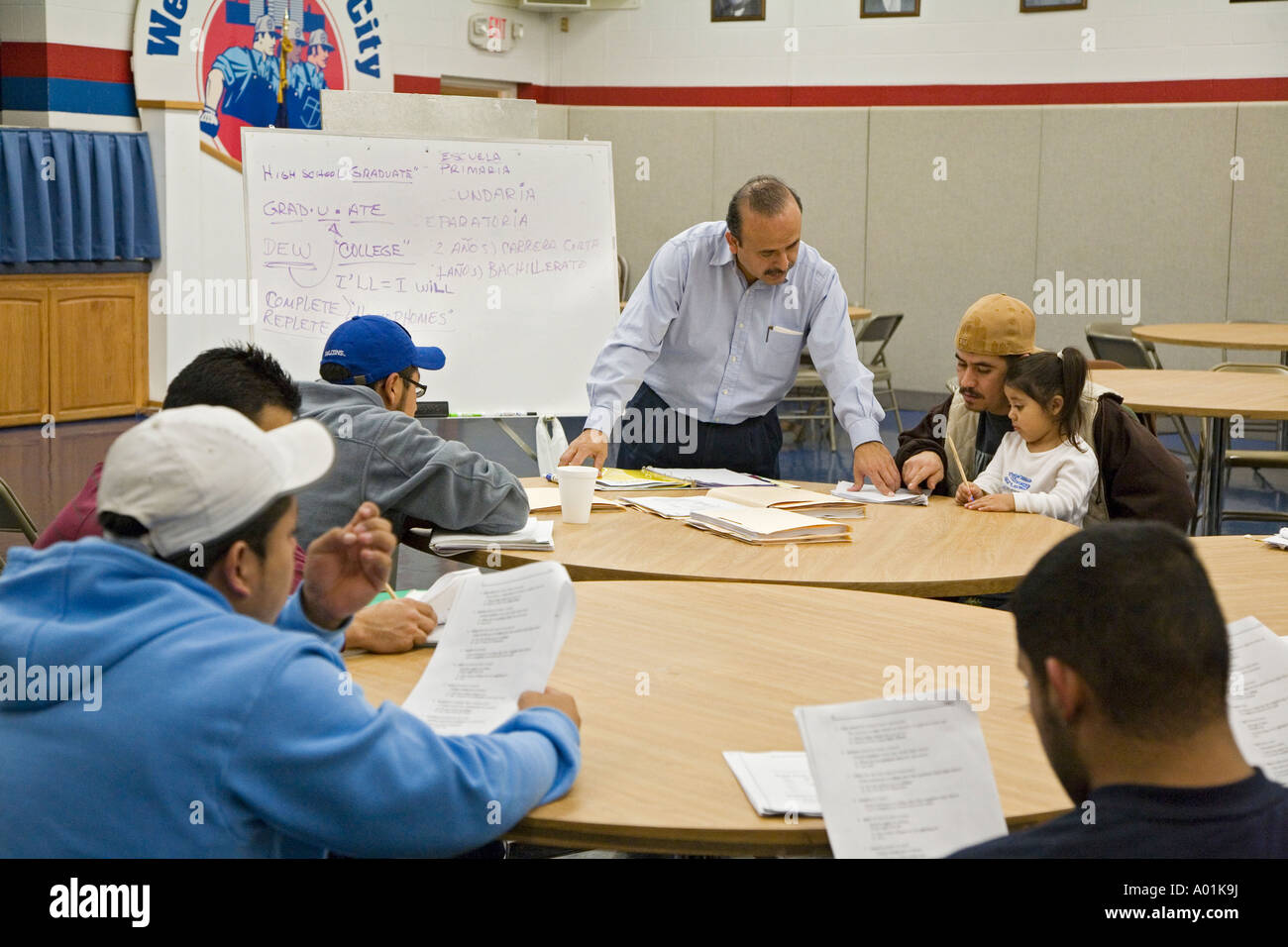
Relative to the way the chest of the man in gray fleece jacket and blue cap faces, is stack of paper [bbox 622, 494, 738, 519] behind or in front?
in front

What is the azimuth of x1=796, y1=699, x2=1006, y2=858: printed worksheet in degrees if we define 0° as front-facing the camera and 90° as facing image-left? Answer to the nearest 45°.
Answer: approximately 0°

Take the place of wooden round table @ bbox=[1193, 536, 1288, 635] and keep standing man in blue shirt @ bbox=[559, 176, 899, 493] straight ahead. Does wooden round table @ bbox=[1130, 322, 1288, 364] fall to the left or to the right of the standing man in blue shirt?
right

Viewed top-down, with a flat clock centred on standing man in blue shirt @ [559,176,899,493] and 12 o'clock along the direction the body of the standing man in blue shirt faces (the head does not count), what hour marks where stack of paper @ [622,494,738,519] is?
The stack of paper is roughly at 12 o'clock from the standing man in blue shirt.

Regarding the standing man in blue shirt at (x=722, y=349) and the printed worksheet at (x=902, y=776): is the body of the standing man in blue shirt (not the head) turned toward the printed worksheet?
yes

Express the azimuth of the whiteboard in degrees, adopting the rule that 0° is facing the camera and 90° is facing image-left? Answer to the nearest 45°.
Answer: approximately 0°

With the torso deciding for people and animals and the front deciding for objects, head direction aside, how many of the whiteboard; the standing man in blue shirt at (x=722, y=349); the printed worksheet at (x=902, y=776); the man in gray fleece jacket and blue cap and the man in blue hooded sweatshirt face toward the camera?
3

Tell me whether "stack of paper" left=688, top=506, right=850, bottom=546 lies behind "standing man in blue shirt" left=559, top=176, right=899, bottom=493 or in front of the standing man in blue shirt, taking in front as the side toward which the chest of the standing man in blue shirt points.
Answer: in front

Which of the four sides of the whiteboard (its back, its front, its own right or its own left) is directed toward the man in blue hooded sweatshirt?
front

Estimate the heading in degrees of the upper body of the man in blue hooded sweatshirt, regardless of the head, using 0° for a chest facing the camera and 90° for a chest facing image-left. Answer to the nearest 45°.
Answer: approximately 225°

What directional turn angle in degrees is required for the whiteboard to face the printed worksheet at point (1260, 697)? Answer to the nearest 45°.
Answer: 0° — it already faces it

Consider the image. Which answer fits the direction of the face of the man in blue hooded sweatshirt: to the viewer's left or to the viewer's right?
to the viewer's right
